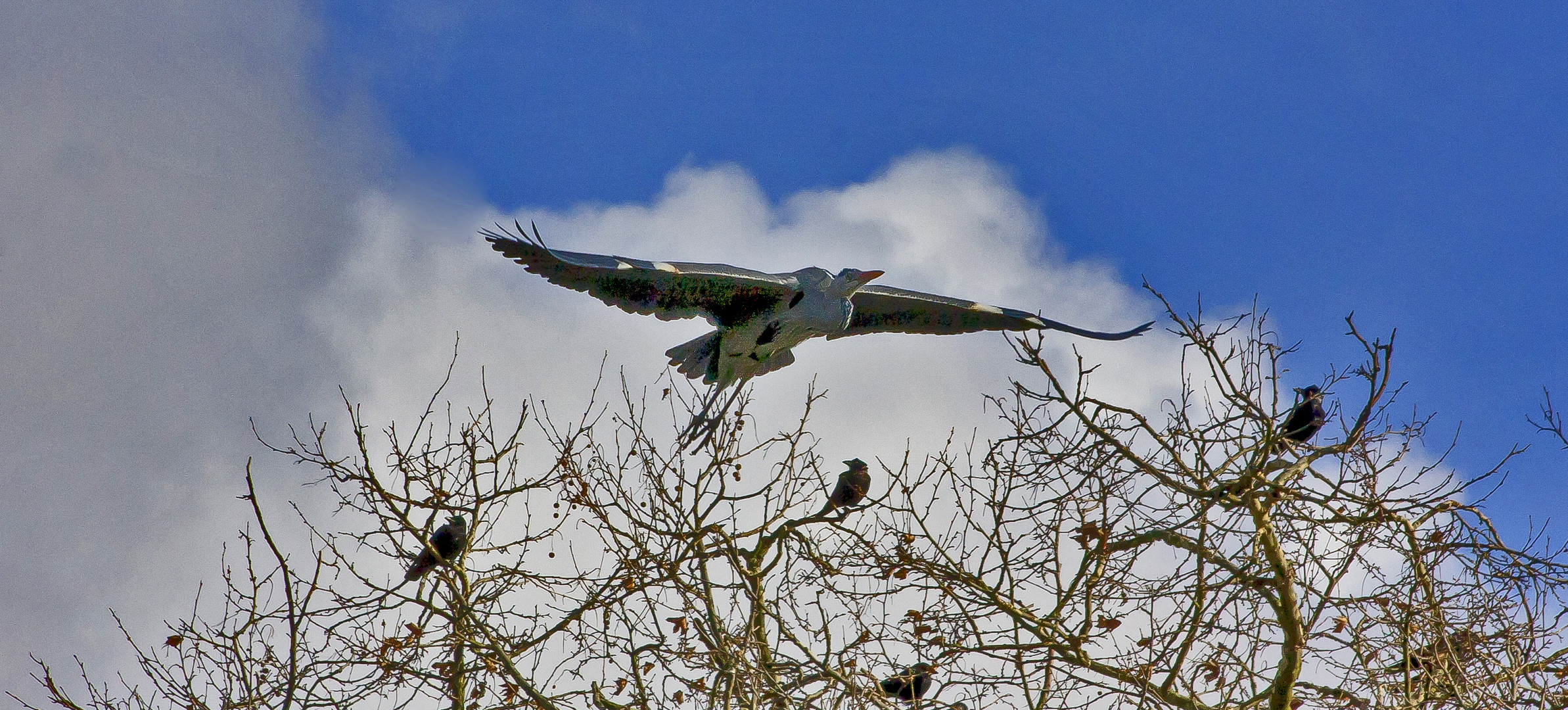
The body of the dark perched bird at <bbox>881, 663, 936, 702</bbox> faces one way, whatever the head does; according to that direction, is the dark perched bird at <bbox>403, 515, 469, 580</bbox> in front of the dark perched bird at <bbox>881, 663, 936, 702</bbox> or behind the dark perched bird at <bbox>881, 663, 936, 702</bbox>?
behind

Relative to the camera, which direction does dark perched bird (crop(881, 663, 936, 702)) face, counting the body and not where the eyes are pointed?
to the viewer's right

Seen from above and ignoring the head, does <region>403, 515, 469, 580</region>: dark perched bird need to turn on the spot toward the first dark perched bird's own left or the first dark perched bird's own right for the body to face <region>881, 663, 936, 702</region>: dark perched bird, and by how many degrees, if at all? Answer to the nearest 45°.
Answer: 0° — it already faces it

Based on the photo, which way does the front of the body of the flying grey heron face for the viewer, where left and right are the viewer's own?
facing the viewer and to the right of the viewer

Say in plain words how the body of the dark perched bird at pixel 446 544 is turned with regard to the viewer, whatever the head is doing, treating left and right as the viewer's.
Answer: facing to the right of the viewer

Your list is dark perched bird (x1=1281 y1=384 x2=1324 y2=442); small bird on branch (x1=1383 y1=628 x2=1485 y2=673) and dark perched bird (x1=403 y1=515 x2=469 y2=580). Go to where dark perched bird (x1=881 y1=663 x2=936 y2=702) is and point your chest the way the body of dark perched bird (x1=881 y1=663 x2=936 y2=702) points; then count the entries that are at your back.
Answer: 1
